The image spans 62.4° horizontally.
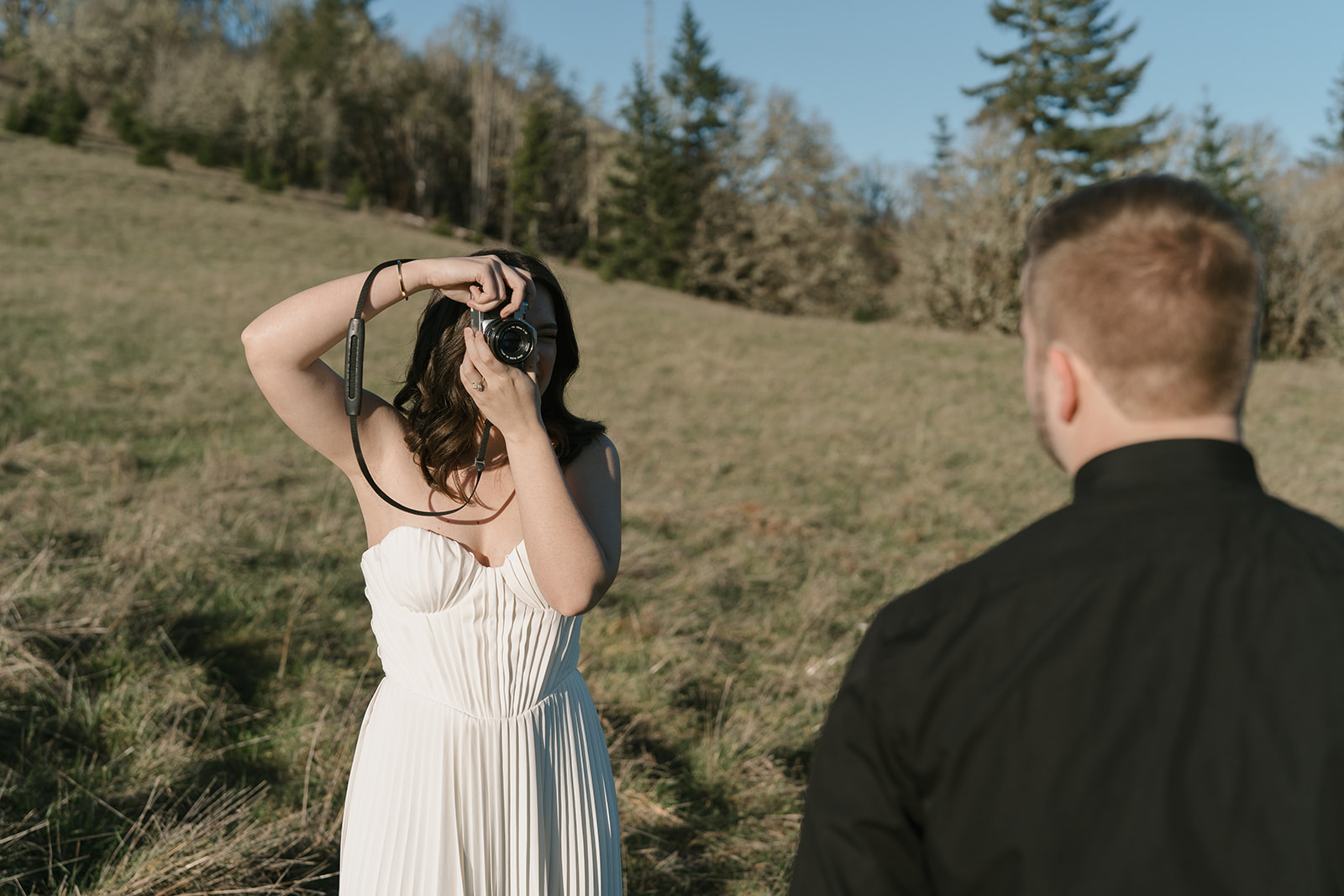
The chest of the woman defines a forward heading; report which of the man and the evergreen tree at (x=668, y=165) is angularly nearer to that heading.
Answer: the man

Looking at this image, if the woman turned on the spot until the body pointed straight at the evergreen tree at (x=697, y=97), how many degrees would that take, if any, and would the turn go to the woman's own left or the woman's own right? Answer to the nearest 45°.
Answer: approximately 180°

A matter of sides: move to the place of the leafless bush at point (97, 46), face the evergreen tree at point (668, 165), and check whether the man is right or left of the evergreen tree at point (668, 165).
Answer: right

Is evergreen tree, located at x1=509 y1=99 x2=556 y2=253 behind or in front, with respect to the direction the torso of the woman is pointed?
behind

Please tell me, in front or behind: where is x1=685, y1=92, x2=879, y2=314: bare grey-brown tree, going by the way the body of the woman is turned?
behind

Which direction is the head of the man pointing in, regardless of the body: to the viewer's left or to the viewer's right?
to the viewer's left

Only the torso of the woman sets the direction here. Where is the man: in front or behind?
in front

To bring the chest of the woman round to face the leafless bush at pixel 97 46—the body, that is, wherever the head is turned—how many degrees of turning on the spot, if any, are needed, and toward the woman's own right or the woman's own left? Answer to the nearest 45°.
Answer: approximately 180°

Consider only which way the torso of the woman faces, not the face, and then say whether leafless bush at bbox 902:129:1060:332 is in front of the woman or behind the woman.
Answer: behind

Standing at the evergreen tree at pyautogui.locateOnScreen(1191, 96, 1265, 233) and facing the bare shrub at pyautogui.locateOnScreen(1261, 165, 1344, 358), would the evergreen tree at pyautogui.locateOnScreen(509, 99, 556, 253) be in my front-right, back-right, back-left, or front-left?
back-right

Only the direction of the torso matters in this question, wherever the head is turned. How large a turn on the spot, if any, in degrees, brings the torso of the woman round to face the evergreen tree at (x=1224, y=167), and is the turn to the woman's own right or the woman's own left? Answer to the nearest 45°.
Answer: approximately 135° to the woman's own left

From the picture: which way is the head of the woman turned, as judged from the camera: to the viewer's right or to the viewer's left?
to the viewer's right

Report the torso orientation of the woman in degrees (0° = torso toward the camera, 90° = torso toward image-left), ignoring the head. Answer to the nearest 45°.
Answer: approximately 0°
